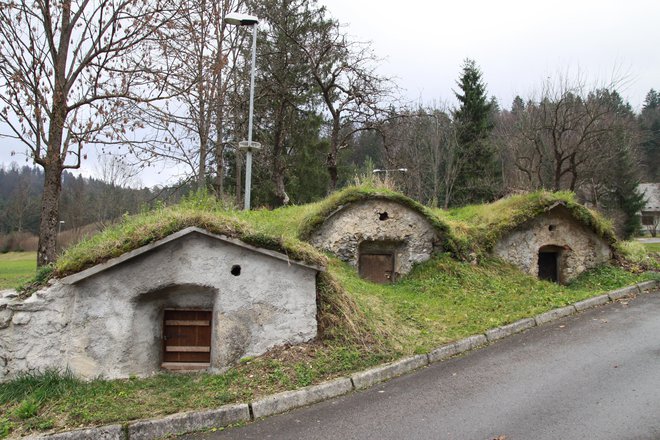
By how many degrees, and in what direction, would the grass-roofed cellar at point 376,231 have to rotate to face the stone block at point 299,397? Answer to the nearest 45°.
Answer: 0° — it already faces it

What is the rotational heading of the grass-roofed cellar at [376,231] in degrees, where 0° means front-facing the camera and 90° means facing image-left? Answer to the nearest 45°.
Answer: approximately 0°

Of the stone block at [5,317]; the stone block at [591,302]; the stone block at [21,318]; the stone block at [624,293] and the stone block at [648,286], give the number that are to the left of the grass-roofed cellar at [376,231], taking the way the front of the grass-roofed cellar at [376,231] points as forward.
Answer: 3

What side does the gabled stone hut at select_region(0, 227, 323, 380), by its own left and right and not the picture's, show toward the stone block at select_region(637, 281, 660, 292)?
left

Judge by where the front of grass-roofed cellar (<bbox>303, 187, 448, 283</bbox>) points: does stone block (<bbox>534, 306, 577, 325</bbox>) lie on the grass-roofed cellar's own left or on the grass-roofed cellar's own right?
on the grass-roofed cellar's own left

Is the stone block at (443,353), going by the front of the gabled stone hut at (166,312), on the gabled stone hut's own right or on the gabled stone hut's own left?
on the gabled stone hut's own left

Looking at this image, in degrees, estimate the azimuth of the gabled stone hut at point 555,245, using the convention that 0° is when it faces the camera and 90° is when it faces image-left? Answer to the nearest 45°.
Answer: approximately 0°

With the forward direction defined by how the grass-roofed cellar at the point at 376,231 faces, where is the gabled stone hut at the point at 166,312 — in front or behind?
in front

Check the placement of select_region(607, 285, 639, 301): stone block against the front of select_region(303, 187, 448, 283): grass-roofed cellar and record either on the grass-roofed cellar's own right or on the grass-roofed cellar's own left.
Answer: on the grass-roofed cellar's own left

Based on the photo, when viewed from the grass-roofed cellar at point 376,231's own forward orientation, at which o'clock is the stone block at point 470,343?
The stone block is roughly at 11 o'clock from the grass-roofed cellar.

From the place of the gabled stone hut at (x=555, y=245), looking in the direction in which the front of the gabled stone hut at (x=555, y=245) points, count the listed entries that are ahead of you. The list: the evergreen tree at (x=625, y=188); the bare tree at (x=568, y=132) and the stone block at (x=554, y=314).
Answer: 1

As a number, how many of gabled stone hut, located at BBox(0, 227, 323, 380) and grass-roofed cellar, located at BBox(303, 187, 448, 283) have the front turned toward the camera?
2

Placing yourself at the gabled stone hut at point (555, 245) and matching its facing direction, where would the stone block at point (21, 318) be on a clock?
The stone block is roughly at 1 o'clock from the gabled stone hut.

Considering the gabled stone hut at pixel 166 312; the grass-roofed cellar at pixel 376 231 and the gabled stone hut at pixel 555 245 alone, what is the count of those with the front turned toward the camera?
3

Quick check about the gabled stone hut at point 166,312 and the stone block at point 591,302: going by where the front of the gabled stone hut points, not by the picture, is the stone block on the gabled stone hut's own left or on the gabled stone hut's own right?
on the gabled stone hut's own left

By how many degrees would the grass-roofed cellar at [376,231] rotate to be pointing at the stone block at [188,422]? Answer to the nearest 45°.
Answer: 0° — it already faces it

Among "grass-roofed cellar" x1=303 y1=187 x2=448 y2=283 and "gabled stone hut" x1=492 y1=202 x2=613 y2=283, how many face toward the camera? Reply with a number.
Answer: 2
